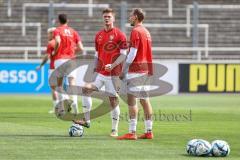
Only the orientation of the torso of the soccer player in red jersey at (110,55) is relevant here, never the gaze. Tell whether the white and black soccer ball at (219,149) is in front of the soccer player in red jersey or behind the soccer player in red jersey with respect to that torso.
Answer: in front

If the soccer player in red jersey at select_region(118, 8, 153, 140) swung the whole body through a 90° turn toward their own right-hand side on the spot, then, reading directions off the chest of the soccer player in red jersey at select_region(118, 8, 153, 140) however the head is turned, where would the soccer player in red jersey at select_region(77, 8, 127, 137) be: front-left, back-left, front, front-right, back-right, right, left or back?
left

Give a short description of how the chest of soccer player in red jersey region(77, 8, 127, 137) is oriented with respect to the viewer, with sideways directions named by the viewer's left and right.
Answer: facing the viewer

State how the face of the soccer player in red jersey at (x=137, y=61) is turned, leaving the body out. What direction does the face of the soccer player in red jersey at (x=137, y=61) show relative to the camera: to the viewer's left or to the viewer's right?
to the viewer's left
